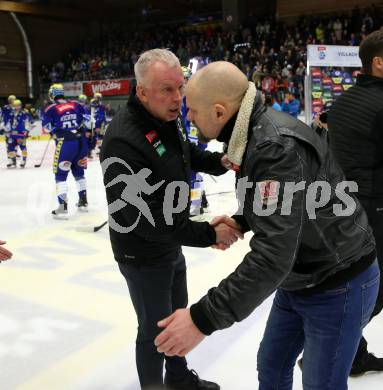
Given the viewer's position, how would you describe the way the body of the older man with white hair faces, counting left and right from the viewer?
facing the viewer and to the right of the viewer

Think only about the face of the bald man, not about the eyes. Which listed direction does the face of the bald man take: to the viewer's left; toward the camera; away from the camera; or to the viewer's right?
to the viewer's left

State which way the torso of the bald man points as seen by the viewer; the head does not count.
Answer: to the viewer's left

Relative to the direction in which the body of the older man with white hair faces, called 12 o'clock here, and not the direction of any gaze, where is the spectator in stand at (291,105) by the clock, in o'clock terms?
The spectator in stand is roughly at 8 o'clock from the older man with white hair.

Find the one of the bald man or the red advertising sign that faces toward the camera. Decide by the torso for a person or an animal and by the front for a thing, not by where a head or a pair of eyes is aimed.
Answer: the red advertising sign

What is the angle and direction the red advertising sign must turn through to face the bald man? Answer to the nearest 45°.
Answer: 0° — it already faces them

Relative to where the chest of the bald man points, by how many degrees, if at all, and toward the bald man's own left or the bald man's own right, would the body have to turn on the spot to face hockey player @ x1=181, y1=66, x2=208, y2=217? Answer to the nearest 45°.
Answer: approximately 90° to the bald man's own right

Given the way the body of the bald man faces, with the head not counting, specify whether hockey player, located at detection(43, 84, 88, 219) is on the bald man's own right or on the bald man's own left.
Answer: on the bald man's own right

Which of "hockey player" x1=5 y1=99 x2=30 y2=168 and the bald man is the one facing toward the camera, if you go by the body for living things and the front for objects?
the hockey player

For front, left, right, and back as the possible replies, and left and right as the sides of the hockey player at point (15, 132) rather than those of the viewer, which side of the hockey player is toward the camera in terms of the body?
front

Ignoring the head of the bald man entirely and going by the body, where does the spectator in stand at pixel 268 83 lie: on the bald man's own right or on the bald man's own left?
on the bald man's own right

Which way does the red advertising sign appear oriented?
toward the camera

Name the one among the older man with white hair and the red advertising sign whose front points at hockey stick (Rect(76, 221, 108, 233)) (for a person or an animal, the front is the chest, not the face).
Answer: the red advertising sign

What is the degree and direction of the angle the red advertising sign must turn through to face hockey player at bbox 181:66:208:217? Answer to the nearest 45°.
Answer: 0° — it already faces them
